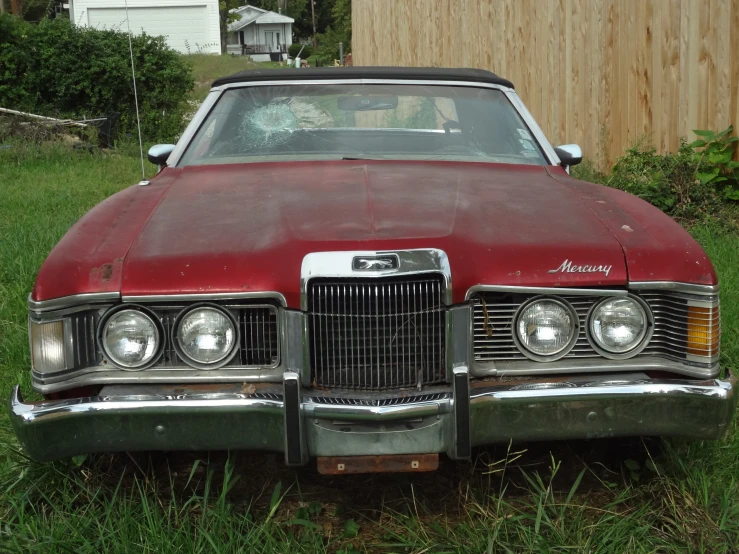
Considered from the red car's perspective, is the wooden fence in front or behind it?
behind

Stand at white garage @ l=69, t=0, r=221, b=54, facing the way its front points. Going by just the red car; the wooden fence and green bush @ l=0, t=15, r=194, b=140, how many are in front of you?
3

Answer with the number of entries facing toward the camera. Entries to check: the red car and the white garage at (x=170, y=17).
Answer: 2

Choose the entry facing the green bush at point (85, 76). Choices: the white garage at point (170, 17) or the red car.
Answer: the white garage

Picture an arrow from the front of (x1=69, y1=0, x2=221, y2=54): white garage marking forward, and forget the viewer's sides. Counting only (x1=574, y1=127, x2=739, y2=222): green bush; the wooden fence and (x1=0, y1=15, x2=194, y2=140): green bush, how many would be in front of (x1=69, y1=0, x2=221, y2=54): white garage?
3

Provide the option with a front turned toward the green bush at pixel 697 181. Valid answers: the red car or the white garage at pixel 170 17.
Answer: the white garage

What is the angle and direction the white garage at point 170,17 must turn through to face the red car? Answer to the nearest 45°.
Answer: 0° — it already faces it

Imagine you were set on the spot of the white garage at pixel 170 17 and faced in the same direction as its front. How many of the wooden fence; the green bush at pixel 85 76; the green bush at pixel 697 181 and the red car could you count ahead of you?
4

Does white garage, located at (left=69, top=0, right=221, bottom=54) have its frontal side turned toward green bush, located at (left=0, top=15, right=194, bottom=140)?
yes
